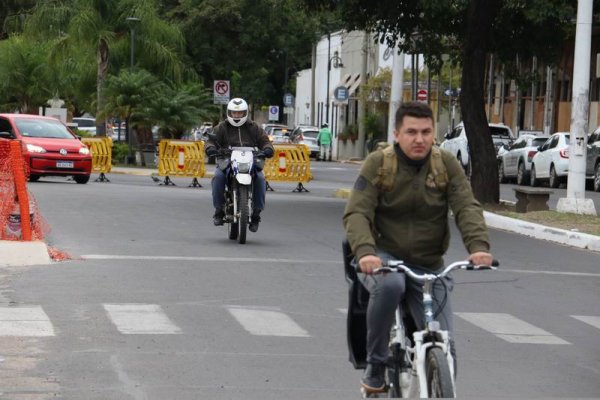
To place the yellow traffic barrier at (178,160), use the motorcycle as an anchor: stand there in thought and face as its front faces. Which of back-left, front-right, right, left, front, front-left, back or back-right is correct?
back

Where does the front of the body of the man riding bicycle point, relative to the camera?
toward the camera

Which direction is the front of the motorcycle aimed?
toward the camera

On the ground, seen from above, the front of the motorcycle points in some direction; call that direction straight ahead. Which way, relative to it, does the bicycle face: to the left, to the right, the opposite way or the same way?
the same way

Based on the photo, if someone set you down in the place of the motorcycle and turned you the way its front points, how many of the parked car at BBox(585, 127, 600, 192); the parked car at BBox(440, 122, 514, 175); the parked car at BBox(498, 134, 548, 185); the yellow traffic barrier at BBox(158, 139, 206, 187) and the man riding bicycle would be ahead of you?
1

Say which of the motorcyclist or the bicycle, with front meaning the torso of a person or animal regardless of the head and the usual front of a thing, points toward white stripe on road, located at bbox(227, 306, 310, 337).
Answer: the motorcyclist

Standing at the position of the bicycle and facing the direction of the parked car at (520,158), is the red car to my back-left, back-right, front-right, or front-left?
front-left

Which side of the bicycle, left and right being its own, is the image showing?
front

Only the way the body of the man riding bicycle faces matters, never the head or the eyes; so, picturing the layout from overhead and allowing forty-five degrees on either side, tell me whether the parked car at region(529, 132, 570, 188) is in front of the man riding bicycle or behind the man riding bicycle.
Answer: behind

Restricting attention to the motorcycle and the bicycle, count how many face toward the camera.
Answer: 2

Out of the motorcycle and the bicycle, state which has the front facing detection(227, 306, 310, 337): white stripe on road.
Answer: the motorcycle

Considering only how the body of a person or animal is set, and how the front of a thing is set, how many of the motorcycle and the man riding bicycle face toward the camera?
2

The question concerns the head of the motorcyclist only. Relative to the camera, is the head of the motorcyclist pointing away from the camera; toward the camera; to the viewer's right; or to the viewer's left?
toward the camera

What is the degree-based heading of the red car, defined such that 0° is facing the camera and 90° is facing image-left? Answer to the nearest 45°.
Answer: approximately 315°

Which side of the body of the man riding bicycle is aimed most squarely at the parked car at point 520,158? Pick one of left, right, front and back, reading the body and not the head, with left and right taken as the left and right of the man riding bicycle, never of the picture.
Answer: back
